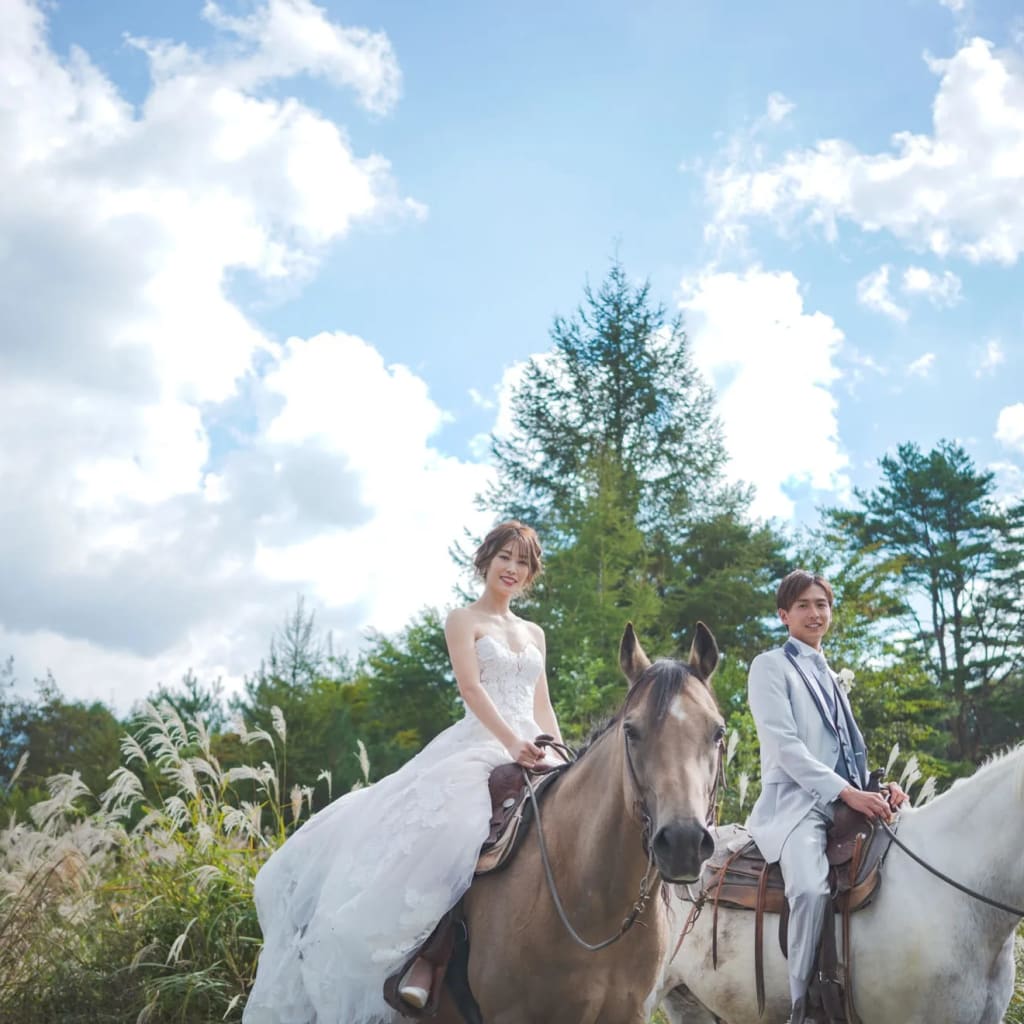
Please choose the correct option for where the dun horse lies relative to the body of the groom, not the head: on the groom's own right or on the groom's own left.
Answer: on the groom's own right

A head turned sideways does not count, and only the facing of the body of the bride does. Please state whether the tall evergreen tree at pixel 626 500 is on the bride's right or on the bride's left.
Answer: on the bride's left

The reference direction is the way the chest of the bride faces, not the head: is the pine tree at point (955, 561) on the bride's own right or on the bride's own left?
on the bride's own left

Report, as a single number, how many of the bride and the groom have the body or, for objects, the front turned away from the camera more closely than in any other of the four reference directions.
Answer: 0

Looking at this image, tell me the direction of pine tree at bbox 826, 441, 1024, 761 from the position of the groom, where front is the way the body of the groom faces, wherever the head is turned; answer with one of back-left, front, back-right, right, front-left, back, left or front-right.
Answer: back-left

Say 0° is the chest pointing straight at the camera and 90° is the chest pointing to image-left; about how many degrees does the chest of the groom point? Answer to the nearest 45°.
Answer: approximately 315°
